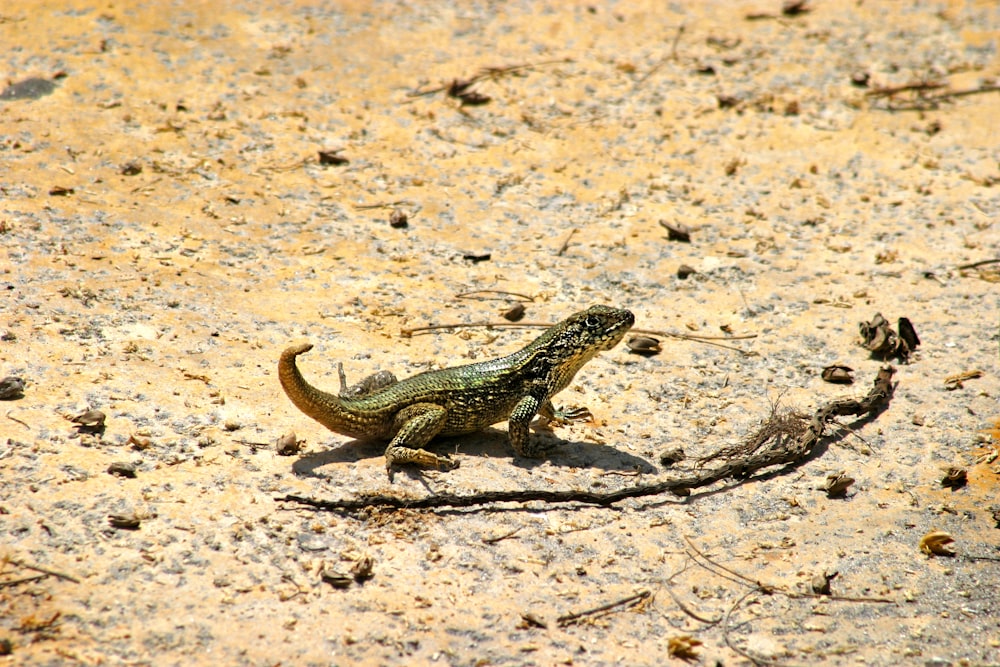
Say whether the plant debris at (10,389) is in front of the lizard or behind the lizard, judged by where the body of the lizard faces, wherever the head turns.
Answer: behind

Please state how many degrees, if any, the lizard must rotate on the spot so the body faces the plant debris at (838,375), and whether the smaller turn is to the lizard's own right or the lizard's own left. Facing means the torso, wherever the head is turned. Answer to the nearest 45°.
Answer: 0° — it already faces it

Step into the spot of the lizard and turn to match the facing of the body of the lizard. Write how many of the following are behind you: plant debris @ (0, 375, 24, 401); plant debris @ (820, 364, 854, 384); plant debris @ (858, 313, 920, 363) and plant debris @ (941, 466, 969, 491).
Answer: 1

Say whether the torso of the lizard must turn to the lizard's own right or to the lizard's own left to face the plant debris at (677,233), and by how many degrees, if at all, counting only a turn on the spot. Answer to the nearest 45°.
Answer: approximately 45° to the lizard's own left

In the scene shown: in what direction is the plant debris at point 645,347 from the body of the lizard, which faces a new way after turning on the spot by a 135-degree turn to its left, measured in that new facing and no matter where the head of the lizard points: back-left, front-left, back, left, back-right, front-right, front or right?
right

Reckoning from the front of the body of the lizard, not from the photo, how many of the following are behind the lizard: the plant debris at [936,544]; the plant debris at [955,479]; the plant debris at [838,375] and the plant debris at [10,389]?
1

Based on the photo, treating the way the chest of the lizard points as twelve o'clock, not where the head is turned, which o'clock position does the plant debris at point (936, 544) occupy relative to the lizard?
The plant debris is roughly at 1 o'clock from the lizard.

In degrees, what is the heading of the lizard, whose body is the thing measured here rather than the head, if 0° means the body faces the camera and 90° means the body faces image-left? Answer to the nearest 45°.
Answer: approximately 270°

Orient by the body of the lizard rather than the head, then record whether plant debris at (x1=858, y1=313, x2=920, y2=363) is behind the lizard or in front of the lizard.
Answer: in front
